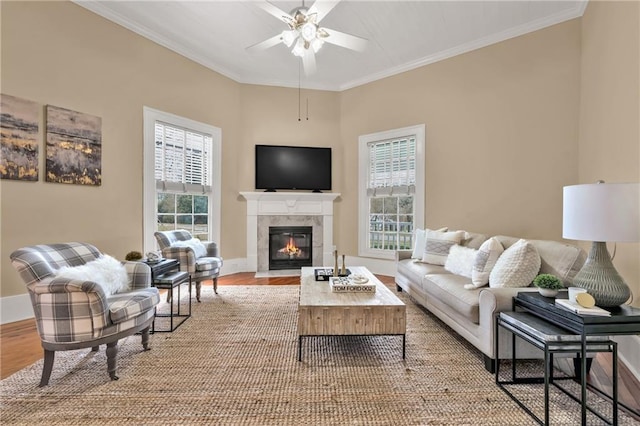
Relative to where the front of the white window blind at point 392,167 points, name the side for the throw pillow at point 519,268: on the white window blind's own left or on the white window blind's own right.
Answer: on the white window blind's own left

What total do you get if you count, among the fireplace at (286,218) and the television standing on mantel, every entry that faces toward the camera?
2

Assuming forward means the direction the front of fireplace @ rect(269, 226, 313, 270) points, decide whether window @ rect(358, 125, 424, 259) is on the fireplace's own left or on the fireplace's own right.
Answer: on the fireplace's own left

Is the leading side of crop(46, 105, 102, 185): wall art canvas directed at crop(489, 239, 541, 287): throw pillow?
yes

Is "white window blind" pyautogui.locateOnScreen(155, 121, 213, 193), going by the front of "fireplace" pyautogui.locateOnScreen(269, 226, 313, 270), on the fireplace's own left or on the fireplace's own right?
on the fireplace's own right

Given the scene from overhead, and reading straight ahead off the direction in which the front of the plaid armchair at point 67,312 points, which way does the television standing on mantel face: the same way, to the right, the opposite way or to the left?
to the right

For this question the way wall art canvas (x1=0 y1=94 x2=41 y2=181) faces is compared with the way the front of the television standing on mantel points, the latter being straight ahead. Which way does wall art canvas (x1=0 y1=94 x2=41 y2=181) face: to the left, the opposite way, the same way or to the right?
to the left

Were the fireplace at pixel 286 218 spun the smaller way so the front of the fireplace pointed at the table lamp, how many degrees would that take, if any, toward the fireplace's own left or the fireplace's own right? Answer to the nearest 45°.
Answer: approximately 45° to the fireplace's own left
